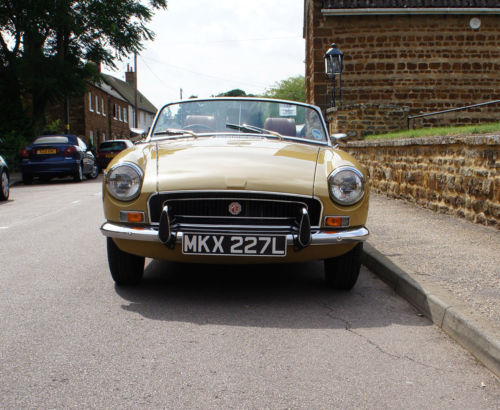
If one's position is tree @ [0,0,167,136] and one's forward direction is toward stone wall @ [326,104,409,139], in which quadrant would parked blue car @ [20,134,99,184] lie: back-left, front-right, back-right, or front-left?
front-right

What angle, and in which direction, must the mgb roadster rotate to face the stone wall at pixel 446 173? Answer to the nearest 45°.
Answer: approximately 135° to its left

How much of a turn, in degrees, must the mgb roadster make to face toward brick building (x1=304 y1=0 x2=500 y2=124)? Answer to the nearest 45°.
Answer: approximately 180°

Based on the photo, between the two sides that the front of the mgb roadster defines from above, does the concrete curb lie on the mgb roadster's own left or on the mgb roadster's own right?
on the mgb roadster's own left

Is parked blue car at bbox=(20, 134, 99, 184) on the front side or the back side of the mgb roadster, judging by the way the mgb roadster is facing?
on the back side

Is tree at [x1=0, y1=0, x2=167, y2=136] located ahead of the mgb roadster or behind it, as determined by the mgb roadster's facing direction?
behind

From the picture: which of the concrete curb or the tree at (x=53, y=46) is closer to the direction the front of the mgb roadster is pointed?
the concrete curb

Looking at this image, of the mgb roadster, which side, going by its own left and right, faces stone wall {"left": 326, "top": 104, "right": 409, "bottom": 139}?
back

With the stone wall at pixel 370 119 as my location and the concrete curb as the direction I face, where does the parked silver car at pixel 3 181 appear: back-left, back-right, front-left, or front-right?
front-right

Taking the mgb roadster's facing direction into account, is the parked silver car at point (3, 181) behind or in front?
behind

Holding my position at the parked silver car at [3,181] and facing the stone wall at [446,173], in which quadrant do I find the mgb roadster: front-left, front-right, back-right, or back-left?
front-right

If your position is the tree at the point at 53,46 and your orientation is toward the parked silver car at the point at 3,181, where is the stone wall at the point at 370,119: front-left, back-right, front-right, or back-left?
front-left

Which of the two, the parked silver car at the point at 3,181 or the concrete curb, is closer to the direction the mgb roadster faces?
the concrete curb

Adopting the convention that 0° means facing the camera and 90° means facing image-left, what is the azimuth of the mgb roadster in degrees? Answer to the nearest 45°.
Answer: approximately 0°
